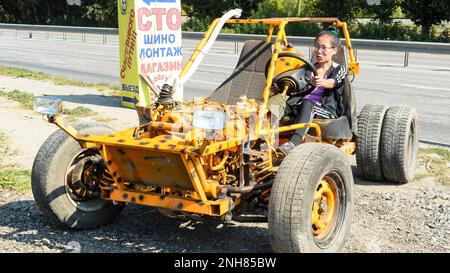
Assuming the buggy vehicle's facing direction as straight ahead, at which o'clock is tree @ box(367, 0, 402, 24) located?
The tree is roughly at 5 o'clock from the buggy vehicle.

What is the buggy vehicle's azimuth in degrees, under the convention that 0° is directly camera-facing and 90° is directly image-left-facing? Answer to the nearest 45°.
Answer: approximately 45°

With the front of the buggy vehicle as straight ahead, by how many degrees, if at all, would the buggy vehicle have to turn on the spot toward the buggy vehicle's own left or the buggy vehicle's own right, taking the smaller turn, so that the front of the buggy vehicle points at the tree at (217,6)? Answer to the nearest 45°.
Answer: approximately 135° to the buggy vehicle's own right

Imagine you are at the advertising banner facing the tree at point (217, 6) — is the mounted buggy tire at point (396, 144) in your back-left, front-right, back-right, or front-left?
back-right

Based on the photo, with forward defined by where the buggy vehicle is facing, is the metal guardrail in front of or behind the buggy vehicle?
behind
